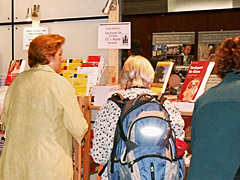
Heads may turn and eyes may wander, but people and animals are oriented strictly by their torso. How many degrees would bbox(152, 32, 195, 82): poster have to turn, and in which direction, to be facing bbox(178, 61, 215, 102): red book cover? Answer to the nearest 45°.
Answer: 0° — it already faces it

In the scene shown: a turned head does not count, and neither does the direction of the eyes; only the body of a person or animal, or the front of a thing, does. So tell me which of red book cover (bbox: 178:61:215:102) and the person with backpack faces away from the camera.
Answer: the person with backpack

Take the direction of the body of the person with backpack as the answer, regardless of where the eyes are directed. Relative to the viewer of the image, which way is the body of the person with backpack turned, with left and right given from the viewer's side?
facing away from the viewer

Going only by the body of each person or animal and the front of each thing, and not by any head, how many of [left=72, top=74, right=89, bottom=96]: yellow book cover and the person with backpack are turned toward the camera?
1

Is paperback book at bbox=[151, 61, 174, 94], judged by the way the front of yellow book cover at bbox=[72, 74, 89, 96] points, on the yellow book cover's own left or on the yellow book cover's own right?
on the yellow book cover's own left

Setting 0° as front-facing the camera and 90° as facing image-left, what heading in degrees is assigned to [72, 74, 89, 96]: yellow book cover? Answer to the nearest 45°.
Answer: approximately 0°

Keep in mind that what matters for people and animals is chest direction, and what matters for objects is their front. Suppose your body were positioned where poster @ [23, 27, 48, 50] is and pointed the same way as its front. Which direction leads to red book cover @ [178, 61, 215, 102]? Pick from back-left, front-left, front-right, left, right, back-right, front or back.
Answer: front-left

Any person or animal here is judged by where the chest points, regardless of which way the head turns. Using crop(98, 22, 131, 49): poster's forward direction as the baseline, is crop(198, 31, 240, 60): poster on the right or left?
on its left

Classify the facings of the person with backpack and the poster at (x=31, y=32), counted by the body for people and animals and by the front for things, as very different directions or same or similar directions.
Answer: very different directions

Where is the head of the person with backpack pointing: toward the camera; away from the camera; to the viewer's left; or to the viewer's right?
away from the camera

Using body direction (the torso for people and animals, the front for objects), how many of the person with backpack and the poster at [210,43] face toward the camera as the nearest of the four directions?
1

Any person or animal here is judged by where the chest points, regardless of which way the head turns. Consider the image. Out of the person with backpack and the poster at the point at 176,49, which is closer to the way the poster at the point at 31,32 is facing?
the person with backpack
